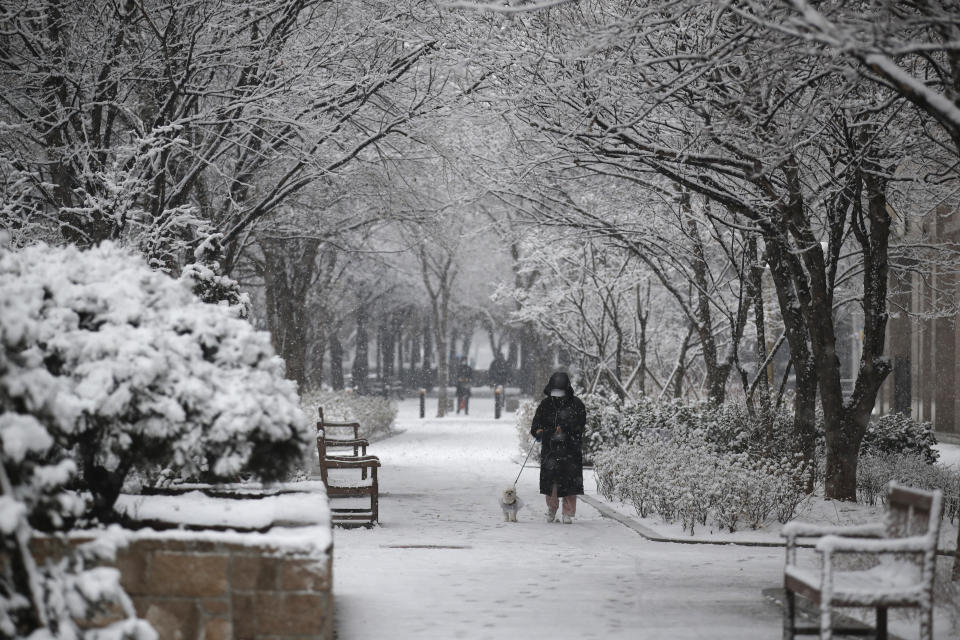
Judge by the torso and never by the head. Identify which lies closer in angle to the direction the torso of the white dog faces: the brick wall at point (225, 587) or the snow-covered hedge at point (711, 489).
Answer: the brick wall

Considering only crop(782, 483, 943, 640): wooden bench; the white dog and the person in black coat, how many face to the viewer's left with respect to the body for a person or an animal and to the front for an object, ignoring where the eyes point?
1

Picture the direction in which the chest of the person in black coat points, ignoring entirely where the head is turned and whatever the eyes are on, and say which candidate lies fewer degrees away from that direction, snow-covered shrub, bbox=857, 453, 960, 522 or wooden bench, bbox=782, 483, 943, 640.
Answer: the wooden bench

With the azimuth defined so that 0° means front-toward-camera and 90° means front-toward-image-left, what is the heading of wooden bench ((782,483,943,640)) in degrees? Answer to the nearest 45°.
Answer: approximately 90°

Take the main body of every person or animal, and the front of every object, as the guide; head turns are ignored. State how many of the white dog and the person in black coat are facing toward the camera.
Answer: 2

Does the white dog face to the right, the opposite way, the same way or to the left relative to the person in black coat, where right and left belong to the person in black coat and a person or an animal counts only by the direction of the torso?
the same way

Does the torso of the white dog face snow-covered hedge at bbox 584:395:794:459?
no

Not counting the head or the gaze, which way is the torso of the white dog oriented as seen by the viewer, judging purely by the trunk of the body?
toward the camera

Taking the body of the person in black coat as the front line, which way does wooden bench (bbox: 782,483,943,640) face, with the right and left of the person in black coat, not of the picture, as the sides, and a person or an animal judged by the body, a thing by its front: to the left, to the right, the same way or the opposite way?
to the right

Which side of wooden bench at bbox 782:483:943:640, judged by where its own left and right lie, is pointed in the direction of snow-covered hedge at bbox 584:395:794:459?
right

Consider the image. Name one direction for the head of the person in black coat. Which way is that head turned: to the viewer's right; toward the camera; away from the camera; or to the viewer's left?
toward the camera

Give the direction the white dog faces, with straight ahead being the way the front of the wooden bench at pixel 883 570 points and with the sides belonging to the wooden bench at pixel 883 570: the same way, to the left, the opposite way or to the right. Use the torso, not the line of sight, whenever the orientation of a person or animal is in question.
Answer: to the left

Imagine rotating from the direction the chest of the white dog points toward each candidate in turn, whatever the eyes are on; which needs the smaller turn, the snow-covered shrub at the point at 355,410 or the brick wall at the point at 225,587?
the brick wall

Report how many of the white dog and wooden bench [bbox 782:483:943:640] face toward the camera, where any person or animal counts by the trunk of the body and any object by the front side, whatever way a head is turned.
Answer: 1

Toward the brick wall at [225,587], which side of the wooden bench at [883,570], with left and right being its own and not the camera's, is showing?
front
